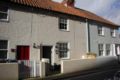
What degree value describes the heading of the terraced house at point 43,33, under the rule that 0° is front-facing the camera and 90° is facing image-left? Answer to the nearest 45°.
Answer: approximately 315°
